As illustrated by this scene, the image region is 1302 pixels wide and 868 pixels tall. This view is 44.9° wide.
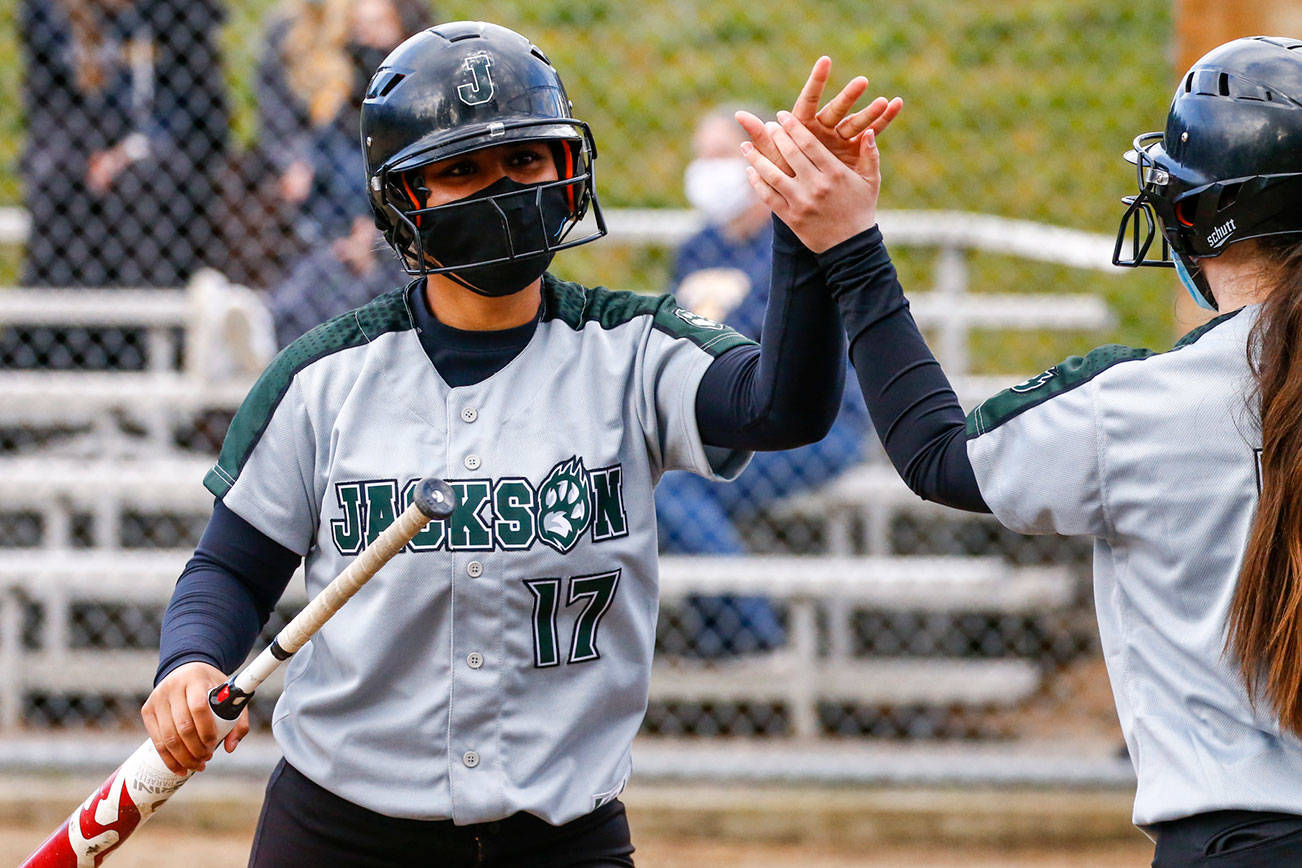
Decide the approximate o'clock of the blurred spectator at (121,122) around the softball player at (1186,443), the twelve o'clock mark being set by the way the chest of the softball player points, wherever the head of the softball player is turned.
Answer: The blurred spectator is roughly at 12 o'clock from the softball player.

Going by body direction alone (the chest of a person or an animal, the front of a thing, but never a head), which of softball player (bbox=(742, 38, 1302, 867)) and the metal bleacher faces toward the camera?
the metal bleacher

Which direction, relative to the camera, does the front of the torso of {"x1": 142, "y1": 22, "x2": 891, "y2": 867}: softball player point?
toward the camera

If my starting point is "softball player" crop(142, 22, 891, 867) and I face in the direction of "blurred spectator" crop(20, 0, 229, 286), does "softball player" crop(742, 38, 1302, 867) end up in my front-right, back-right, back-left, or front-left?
back-right

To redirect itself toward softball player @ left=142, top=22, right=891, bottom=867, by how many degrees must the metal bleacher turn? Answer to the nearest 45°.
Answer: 0° — it already faces them

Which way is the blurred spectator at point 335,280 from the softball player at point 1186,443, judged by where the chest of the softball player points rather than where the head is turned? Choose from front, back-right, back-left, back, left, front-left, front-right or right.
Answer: front

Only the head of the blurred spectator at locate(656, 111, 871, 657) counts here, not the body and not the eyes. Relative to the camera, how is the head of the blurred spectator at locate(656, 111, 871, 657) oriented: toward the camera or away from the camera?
toward the camera

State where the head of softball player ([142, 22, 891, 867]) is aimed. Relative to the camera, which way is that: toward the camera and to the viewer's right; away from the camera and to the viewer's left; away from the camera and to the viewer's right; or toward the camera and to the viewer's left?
toward the camera and to the viewer's right

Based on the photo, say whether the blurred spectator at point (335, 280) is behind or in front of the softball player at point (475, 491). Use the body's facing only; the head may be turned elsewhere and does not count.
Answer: behind

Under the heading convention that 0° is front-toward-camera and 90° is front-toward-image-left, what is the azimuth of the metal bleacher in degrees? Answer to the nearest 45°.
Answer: approximately 0°

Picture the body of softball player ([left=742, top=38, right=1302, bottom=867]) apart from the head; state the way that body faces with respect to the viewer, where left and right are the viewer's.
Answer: facing away from the viewer and to the left of the viewer

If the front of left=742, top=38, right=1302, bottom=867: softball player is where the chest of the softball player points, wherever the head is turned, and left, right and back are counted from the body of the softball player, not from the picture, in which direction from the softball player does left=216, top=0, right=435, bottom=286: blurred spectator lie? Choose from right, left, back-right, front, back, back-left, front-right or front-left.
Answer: front

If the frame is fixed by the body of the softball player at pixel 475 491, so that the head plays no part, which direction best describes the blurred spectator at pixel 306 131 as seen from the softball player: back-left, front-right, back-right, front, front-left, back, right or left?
back

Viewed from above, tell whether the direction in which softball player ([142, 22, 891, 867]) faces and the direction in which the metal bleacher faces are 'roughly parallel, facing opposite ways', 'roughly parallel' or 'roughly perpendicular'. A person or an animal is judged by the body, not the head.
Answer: roughly parallel

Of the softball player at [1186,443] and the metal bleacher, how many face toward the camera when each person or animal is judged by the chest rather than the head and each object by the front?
1
